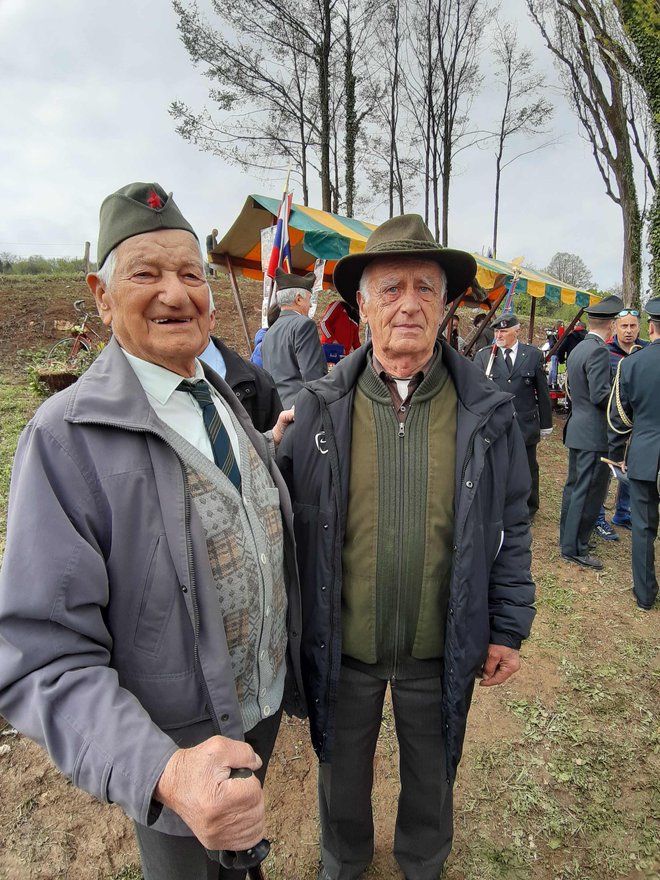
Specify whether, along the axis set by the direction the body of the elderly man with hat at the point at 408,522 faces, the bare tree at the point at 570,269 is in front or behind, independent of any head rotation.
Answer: behind

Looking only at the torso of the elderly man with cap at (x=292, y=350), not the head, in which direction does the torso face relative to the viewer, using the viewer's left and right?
facing away from the viewer and to the right of the viewer

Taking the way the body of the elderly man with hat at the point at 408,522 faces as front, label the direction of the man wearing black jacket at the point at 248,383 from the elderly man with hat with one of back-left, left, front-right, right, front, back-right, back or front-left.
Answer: back-right

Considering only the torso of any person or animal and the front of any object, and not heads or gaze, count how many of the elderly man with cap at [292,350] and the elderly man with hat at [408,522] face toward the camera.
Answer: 1

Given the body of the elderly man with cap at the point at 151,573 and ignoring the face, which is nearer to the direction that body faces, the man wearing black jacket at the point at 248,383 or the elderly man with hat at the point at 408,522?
the elderly man with hat
